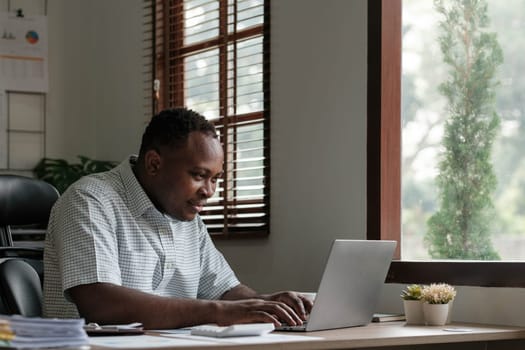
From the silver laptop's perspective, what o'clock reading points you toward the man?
The man is roughly at 11 o'clock from the silver laptop.

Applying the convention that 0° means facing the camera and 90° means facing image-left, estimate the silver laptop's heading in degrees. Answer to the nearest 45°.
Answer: approximately 135°

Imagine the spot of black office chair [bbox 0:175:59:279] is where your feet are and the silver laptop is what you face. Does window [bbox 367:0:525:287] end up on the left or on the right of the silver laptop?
left

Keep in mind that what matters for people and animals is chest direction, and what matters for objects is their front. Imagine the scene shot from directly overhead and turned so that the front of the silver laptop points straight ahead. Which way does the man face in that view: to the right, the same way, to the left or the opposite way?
the opposite way

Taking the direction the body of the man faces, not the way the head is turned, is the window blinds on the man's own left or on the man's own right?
on the man's own left

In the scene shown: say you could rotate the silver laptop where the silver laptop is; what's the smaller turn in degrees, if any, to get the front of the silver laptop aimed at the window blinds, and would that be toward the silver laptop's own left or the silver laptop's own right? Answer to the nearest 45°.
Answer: approximately 45° to the silver laptop's own right

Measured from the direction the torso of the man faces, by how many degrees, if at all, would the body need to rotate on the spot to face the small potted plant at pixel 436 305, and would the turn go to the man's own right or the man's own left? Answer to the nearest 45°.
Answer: approximately 45° to the man's own left

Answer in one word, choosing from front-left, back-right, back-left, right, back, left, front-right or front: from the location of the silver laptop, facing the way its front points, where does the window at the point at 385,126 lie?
front-right

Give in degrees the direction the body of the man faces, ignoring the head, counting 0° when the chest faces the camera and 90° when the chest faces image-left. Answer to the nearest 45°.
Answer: approximately 315°

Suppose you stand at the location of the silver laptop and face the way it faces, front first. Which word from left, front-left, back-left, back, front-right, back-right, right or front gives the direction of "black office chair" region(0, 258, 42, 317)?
front-left
